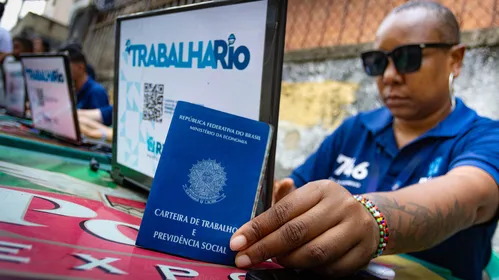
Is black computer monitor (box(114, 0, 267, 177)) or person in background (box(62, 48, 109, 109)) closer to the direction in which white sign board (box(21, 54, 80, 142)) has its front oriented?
the black computer monitor

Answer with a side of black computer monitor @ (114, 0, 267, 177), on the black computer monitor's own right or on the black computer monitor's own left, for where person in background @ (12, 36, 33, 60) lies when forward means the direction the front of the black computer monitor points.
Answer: on the black computer monitor's own right

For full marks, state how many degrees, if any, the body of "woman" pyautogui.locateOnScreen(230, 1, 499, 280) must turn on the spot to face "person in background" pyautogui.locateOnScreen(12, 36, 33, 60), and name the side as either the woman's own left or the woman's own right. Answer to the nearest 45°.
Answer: approximately 90° to the woman's own right

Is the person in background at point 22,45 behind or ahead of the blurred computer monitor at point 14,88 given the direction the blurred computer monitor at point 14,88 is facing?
behind
